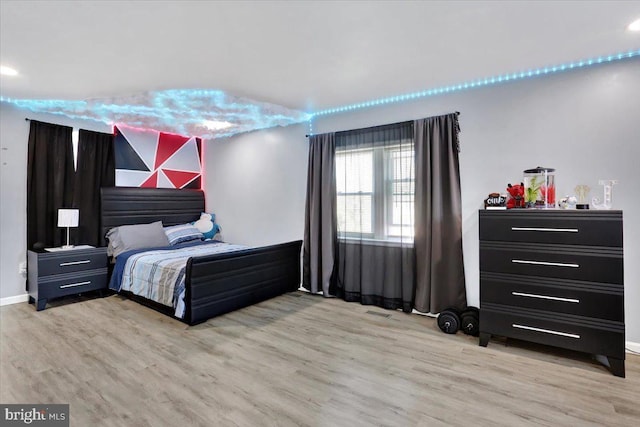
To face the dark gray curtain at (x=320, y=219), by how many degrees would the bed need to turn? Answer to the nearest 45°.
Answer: approximately 45° to its left

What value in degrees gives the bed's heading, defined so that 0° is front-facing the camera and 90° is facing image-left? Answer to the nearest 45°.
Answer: approximately 315°

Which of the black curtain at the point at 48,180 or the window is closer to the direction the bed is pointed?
the window

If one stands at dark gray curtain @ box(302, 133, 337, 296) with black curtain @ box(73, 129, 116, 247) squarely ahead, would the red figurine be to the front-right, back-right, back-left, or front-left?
back-left

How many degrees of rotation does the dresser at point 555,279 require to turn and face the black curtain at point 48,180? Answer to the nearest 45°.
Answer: approximately 45° to its right
